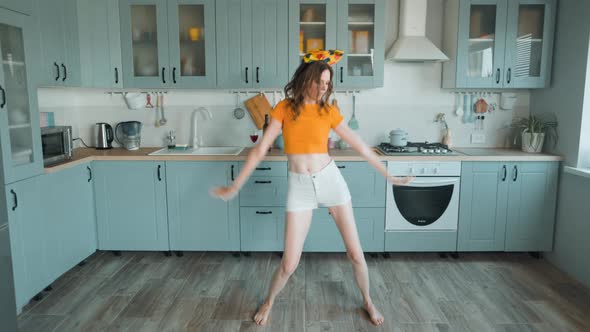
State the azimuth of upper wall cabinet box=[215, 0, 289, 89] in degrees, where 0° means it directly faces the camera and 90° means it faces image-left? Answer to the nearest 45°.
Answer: approximately 0°

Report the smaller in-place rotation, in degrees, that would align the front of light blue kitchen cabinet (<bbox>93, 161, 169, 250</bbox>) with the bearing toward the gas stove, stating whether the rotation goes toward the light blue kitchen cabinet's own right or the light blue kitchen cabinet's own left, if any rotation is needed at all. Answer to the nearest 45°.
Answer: approximately 90° to the light blue kitchen cabinet's own left

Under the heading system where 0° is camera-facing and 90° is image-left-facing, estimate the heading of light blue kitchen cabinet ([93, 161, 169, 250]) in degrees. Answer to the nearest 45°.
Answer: approximately 0°

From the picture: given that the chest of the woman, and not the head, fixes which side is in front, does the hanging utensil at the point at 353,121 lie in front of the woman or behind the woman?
behind

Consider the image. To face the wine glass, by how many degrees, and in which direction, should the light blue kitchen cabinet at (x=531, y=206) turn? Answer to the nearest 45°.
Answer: approximately 90° to its right

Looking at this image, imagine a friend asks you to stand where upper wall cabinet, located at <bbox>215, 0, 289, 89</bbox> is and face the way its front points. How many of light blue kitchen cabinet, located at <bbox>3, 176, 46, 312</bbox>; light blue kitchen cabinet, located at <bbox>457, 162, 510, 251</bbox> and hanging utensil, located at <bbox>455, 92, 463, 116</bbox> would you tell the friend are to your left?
2
